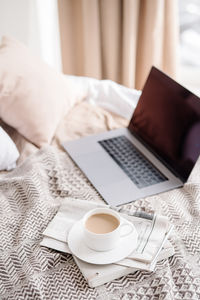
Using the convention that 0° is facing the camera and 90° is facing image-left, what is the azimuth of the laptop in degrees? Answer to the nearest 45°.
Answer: approximately 45°

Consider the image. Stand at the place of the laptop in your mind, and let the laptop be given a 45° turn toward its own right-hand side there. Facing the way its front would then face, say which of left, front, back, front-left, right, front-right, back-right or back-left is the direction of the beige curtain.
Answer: right
